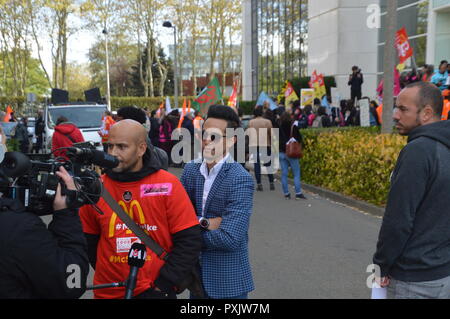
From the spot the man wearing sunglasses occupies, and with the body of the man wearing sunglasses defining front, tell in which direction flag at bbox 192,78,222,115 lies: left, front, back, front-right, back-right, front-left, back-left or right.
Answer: back-right

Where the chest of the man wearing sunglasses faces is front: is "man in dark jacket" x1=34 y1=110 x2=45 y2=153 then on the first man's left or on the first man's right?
on the first man's right

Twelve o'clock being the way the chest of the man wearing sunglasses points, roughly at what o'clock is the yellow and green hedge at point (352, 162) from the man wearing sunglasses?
The yellow and green hedge is roughly at 5 o'clock from the man wearing sunglasses.

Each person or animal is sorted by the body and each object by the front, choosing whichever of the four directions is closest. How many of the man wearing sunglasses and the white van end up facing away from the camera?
0

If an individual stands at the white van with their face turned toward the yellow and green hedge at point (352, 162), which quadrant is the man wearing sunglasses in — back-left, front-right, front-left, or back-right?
front-right

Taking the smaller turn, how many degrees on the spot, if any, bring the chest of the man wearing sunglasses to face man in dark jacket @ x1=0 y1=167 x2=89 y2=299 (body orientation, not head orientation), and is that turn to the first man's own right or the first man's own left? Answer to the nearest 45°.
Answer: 0° — they already face them

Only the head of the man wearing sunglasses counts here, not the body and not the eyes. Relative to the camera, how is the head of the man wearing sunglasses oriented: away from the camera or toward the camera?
toward the camera

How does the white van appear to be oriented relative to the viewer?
toward the camera

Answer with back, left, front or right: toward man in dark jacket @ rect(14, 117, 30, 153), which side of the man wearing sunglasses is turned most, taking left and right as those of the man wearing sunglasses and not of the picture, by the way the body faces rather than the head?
right

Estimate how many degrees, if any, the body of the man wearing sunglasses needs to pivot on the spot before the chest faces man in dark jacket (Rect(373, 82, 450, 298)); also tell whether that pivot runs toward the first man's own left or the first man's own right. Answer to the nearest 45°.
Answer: approximately 135° to the first man's own left

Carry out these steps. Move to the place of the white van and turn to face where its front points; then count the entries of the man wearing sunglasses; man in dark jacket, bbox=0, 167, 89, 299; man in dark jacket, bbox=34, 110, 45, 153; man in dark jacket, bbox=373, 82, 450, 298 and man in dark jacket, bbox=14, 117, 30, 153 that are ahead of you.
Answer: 3

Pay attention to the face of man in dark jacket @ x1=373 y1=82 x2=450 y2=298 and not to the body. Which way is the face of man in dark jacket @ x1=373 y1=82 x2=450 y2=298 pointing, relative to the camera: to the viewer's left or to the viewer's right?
to the viewer's left

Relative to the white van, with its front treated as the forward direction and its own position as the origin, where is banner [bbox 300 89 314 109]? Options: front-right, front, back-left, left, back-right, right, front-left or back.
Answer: left

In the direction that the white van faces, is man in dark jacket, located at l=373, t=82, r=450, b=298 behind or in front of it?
in front

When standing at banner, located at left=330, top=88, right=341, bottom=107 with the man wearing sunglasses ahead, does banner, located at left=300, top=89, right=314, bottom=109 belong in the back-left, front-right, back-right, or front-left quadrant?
front-right
